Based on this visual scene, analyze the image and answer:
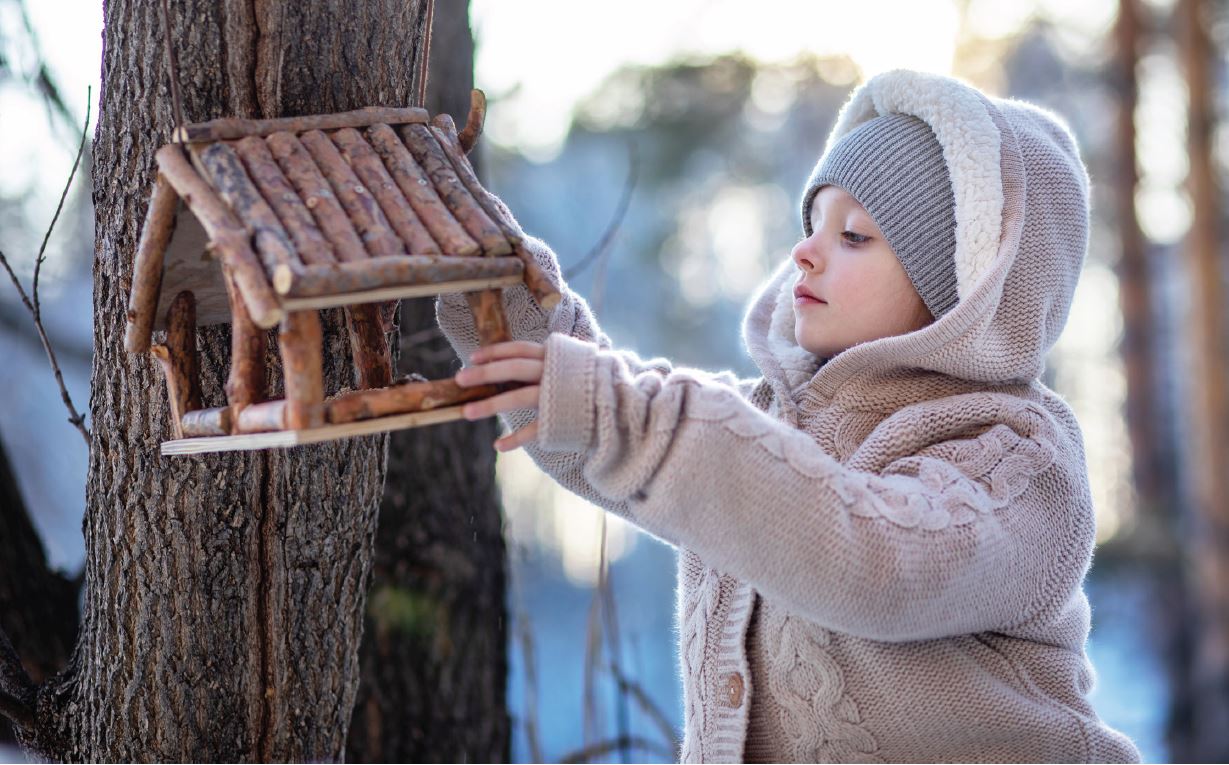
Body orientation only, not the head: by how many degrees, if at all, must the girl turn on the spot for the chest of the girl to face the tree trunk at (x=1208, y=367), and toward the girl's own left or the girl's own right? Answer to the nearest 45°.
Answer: approximately 135° to the girl's own right

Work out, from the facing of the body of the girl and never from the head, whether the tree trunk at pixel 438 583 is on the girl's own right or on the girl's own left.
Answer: on the girl's own right

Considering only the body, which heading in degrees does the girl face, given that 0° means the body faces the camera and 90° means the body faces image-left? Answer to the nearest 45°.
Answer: approximately 45°

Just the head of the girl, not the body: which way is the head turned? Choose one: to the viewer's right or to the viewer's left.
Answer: to the viewer's left

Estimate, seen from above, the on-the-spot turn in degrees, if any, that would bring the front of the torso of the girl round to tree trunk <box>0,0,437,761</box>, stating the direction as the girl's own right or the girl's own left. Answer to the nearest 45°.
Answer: approximately 45° to the girl's own right

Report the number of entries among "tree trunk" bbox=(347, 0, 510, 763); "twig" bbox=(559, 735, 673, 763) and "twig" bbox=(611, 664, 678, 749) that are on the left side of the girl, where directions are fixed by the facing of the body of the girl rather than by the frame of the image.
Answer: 0
